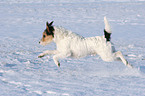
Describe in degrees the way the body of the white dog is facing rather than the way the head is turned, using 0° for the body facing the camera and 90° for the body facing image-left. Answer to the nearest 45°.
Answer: approximately 90°
